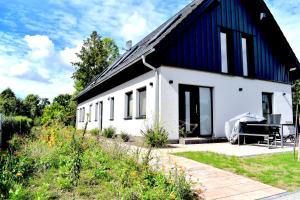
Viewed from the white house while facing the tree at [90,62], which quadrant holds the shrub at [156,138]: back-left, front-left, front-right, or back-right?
back-left

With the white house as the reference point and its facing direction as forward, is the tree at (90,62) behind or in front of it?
behind

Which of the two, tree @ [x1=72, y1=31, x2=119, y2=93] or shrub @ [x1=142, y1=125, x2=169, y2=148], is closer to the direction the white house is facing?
the shrub

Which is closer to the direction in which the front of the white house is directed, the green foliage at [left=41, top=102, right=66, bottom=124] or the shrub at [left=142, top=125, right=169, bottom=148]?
the shrub

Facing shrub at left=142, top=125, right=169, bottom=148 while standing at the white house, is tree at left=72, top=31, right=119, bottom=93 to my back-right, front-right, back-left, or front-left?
back-right
